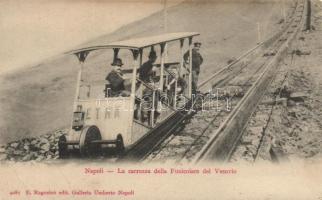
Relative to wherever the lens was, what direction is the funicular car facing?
facing the viewer and to the left of the viewer
